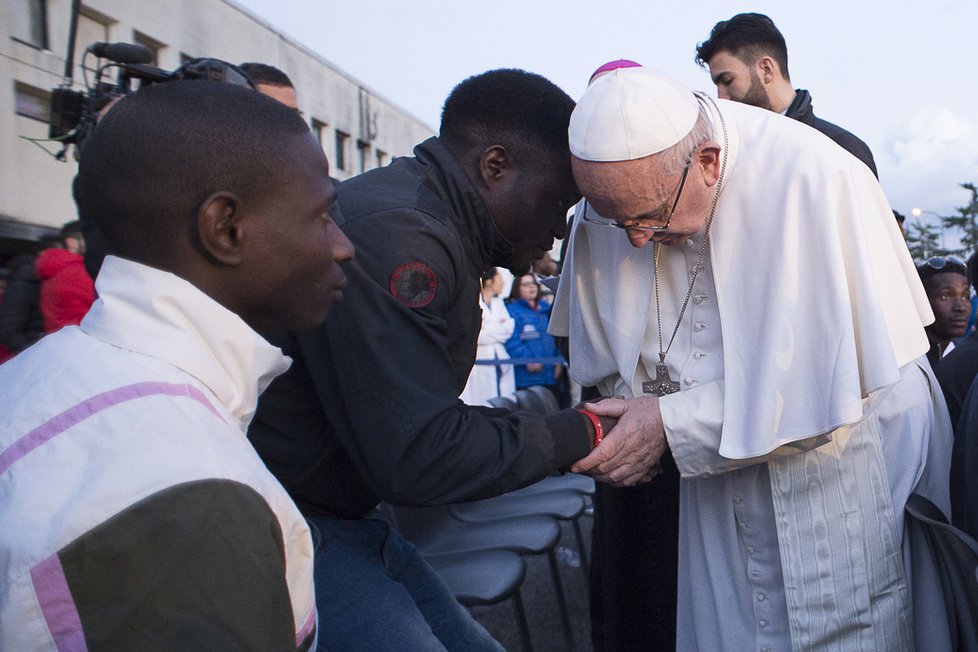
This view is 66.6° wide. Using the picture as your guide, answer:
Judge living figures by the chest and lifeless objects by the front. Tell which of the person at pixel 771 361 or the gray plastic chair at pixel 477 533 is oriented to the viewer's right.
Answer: the gray plastic chair

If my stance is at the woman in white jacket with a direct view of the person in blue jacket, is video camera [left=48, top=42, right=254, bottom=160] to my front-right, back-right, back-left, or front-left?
back-right

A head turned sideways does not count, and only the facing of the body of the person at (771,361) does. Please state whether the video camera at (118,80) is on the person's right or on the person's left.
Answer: on the person's right

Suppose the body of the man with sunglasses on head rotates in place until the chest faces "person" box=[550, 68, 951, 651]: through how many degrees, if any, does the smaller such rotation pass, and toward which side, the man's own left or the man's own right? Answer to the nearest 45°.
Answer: approximately 45° to the man's own right

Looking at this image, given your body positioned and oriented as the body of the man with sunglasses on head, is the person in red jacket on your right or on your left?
on your right

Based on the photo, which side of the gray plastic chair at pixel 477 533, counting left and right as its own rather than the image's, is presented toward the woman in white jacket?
left

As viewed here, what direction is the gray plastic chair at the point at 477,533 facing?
to the viewer's right

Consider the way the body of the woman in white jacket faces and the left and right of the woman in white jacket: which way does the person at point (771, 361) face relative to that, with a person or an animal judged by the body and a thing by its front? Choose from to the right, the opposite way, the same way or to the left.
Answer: to the right

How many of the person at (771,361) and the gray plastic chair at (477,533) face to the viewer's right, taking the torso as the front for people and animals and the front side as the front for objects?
1
